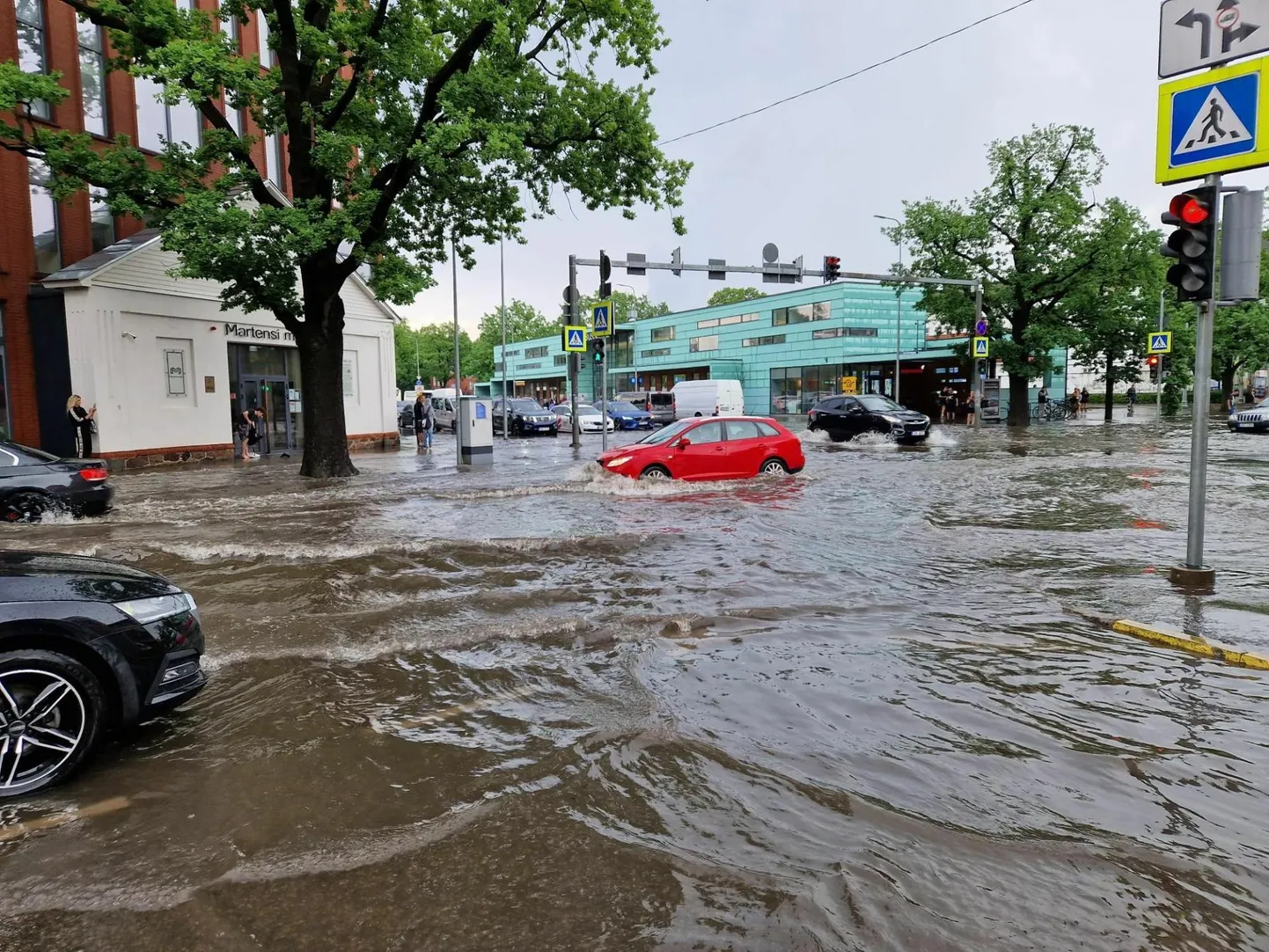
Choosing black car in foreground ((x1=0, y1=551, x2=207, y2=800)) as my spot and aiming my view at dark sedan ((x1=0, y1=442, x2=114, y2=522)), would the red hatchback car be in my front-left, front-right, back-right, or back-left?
front-right

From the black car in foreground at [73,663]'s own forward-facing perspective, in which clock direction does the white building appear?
The white building is roughly at 9 o'clock from the black car in foreground.

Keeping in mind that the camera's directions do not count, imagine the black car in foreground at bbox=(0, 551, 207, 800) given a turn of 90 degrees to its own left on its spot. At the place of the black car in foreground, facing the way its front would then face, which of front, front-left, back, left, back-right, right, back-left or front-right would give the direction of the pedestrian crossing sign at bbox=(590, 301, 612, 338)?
front-right

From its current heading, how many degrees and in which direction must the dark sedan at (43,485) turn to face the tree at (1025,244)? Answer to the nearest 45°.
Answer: approximately 180°

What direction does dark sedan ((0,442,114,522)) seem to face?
to the viewer's left

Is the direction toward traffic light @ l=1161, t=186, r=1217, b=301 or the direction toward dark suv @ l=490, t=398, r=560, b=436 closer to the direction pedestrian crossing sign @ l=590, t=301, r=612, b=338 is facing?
the traffic light

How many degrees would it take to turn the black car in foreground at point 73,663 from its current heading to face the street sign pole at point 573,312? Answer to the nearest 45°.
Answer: approximately 45° to its left

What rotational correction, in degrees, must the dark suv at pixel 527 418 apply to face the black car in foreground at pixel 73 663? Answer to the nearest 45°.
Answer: approximately 45° to its right

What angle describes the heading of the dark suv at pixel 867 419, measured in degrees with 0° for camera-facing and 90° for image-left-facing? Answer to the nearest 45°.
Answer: approximately 315°

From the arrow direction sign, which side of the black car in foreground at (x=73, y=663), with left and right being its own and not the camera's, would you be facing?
front

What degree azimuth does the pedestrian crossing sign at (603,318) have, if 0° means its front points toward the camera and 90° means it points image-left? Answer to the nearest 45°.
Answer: approximately 45°

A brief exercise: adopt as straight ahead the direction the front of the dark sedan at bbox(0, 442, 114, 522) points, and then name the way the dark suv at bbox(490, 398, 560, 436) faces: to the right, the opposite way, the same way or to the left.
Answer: to the left

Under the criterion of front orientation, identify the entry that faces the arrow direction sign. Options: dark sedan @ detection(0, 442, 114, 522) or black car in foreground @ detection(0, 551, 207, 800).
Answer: the black car in foreground

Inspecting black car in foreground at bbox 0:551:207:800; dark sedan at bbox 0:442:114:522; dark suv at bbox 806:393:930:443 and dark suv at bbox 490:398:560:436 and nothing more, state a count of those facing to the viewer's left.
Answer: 1

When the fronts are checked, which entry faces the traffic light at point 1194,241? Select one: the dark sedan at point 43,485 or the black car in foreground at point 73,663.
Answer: the black car in foreground

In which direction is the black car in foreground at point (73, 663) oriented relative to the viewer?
to the viewer's right

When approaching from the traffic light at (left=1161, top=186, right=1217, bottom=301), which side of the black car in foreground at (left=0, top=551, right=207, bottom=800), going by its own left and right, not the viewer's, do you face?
front

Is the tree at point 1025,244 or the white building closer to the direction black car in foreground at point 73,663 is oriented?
the tree

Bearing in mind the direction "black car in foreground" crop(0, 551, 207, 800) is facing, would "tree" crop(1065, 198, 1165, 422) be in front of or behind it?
in front
